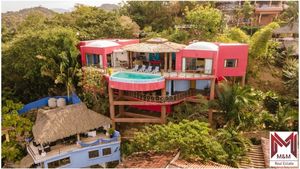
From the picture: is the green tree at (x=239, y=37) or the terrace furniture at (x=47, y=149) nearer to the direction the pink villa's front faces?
the terrace furniture

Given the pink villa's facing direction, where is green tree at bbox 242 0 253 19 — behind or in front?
behind

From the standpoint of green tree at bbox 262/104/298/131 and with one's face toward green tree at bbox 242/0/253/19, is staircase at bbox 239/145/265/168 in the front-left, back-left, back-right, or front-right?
back-left

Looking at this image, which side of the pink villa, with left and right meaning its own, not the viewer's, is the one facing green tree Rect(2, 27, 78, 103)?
right

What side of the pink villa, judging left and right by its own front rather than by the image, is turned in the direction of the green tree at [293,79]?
left

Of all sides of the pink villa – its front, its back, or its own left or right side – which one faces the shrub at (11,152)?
right

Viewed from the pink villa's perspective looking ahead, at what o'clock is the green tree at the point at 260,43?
The green tree is roughly at 8 o'clock from the pink villa.

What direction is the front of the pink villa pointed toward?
toward the camera

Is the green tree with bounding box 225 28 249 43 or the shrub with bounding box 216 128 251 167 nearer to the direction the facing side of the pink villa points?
the shrub

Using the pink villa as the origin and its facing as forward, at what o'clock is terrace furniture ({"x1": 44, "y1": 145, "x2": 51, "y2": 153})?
The terrace furniture is roughly at 2 o'clock from the pink villa.

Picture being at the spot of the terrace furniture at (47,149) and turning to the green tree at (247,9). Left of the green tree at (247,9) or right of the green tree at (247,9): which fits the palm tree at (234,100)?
right

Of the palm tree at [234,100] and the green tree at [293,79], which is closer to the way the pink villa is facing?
the palm tree

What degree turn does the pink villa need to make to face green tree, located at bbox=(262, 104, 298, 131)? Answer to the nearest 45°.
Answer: approximately 90° to its left

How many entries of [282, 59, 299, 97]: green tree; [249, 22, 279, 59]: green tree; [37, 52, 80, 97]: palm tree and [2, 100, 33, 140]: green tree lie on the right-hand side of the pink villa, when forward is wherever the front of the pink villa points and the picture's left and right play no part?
2

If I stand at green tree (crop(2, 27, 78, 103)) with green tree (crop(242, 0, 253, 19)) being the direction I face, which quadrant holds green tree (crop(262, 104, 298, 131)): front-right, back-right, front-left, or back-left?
front-right

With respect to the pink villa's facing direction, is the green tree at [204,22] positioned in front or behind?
behind
